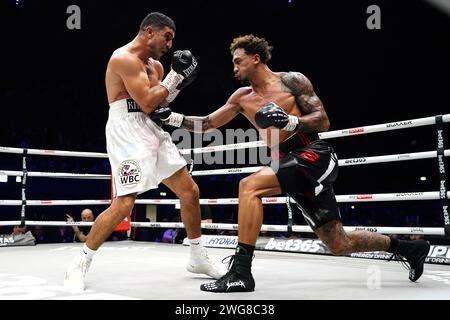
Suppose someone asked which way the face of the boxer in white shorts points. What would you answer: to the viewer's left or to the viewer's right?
to the viewer's right

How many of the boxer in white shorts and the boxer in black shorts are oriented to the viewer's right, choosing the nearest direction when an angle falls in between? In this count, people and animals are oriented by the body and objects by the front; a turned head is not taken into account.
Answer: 1

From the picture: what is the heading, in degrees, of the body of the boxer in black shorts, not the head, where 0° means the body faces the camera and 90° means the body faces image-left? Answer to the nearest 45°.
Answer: approximately 45°

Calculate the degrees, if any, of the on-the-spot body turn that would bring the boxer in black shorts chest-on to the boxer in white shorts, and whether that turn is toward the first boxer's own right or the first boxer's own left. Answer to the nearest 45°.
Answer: approximately 45° to the first boxer's own right

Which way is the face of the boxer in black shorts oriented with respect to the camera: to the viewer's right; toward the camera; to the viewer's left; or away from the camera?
to the viewer's left

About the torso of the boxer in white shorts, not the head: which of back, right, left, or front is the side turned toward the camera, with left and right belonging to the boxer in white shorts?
right
